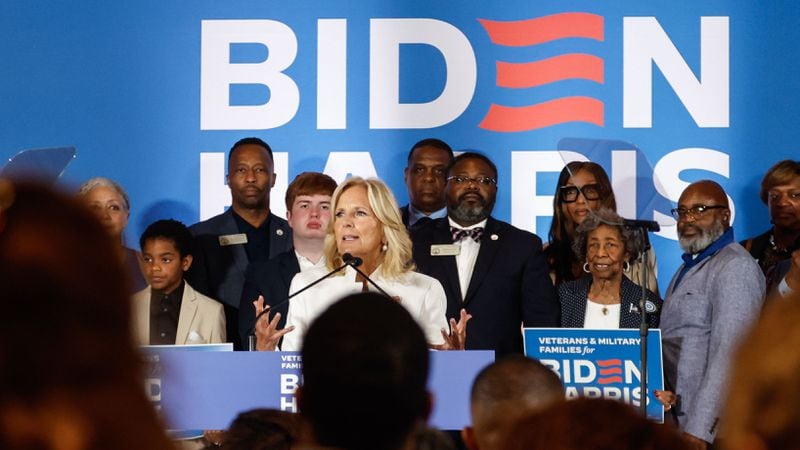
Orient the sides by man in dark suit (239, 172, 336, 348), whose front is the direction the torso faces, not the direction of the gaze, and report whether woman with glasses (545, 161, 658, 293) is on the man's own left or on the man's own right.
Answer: on the man's own left

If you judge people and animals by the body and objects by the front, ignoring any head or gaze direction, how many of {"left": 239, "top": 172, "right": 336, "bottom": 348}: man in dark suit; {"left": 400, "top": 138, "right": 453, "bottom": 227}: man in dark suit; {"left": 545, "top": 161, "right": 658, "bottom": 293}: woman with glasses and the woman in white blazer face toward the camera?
4

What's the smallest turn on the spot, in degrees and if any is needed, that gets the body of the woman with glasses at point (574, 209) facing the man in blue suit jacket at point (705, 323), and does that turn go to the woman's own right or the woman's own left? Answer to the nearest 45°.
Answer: approximately 45° to the woman's own left

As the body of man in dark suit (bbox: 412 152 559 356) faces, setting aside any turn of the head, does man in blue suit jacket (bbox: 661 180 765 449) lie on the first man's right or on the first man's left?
on the first man's left

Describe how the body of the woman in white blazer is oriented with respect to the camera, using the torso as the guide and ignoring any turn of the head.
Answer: toward the camera

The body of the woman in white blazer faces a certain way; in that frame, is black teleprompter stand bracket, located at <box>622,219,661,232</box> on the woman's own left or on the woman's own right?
on the woman's own left

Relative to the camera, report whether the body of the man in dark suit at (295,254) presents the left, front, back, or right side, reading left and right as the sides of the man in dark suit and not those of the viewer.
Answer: front

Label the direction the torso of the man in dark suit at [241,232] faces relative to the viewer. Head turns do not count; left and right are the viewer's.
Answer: facing the viewer

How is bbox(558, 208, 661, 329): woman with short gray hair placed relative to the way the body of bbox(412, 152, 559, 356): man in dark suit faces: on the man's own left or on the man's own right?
on the man's own left

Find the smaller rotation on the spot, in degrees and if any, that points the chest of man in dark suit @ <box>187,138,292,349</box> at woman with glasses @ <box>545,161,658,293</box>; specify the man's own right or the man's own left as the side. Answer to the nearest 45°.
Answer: approximately 90° to the man's own left
